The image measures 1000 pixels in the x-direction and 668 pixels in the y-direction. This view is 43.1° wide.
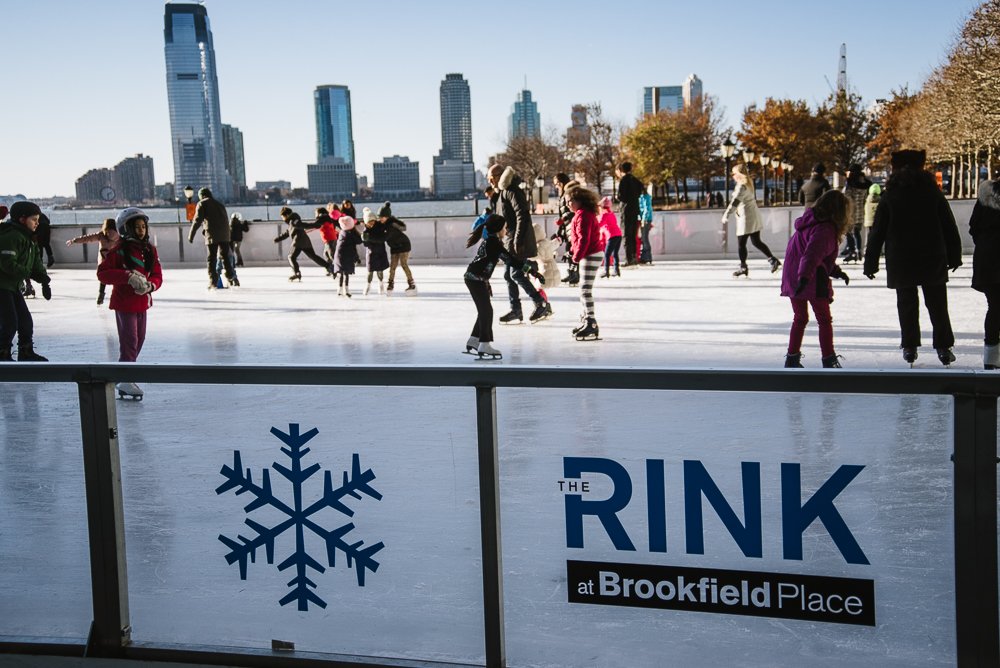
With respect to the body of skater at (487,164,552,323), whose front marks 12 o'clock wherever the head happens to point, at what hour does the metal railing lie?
The metal railing is roughly at 9 o'clock from the skater.

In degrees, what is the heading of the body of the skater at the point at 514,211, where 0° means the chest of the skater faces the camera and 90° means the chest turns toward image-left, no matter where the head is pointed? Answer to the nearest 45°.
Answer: approximately 90°

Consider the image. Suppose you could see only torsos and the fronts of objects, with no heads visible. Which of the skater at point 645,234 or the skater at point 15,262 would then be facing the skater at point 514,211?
the skater at point 15,262

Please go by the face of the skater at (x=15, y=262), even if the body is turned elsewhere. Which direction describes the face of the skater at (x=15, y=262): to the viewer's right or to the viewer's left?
to the viewer's right

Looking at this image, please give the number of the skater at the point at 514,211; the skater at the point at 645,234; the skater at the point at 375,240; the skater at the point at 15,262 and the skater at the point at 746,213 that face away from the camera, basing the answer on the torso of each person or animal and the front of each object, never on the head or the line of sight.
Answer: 1

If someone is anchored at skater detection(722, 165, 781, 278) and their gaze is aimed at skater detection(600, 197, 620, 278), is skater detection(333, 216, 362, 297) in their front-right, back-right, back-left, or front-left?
front-left

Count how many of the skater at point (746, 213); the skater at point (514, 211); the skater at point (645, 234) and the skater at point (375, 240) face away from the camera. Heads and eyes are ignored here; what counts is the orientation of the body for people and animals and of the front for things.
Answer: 1

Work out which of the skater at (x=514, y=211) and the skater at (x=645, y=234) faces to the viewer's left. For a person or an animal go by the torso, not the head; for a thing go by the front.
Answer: the skater at (x=514, y=211)

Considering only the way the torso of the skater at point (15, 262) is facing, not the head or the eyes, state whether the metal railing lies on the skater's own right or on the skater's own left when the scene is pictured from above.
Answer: on the skater's own right
